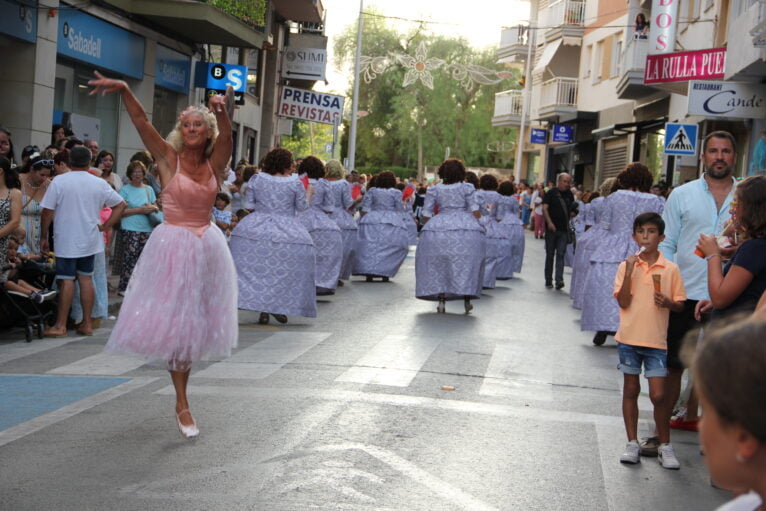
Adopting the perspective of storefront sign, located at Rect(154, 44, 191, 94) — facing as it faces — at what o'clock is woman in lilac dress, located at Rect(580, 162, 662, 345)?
The woman in lilac dress is roughly at 1 o'clock from the storefront sign.

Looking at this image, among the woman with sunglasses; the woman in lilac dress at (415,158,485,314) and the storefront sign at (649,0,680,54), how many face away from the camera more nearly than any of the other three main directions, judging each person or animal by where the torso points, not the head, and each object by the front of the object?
1

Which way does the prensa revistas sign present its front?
toward the camera

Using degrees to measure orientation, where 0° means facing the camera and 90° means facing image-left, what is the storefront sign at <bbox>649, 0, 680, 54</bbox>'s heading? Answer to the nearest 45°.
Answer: approximately 0°

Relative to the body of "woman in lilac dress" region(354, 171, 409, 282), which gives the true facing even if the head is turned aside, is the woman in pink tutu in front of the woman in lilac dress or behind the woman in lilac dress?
behind

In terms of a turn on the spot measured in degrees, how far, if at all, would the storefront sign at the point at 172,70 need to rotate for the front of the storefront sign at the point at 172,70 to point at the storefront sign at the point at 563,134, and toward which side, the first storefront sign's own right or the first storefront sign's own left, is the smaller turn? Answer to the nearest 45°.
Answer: approximately 90° to the first storefront sign's own left

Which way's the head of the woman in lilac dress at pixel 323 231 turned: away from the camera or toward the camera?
away from the camera

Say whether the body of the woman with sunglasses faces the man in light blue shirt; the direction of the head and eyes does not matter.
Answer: yes

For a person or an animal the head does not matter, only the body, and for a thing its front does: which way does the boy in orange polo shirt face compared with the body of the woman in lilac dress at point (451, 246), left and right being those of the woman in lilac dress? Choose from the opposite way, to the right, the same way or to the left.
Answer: the opposite way

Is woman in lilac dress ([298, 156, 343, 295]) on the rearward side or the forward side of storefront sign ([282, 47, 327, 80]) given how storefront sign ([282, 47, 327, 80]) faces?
on the forward side

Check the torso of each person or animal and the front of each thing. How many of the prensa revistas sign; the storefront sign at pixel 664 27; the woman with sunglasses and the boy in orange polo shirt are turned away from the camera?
0

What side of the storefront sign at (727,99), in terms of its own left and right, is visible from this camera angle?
front

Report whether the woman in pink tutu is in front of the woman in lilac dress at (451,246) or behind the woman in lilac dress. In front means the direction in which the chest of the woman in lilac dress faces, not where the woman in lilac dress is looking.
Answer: behind

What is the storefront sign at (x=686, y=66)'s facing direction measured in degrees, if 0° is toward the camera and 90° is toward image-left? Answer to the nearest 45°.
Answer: approximately 45°

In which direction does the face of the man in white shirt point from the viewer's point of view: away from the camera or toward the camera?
away from the camera

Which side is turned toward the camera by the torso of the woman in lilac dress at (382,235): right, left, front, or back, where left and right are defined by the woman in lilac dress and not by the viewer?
back

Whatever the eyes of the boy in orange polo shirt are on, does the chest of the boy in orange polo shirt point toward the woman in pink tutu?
no

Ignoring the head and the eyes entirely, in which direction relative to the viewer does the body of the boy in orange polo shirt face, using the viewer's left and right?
facing the viewer
